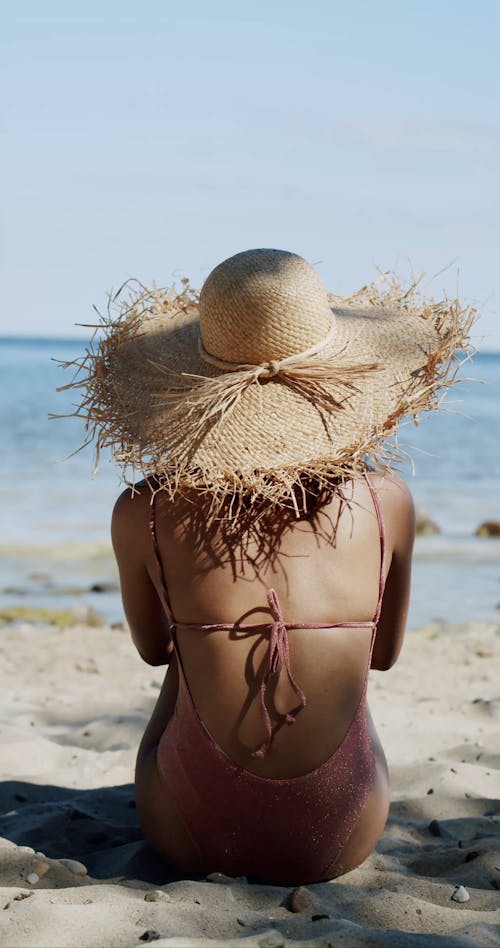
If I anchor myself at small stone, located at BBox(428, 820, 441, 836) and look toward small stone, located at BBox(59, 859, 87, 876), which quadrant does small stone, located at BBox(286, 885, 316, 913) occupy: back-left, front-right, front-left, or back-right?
front-left

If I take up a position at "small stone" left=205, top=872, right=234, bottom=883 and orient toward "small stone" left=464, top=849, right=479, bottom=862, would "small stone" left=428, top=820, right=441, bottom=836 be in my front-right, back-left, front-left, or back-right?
front-left

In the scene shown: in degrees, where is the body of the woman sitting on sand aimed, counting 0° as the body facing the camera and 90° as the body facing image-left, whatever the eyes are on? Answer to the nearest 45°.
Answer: approximately 180°

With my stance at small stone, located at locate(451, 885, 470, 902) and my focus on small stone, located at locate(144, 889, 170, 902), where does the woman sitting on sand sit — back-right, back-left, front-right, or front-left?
front-right

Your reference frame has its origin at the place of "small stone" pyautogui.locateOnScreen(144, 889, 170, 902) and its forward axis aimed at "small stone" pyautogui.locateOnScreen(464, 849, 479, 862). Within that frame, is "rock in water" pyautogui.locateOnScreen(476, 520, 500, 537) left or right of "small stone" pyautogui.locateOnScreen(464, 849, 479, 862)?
left
